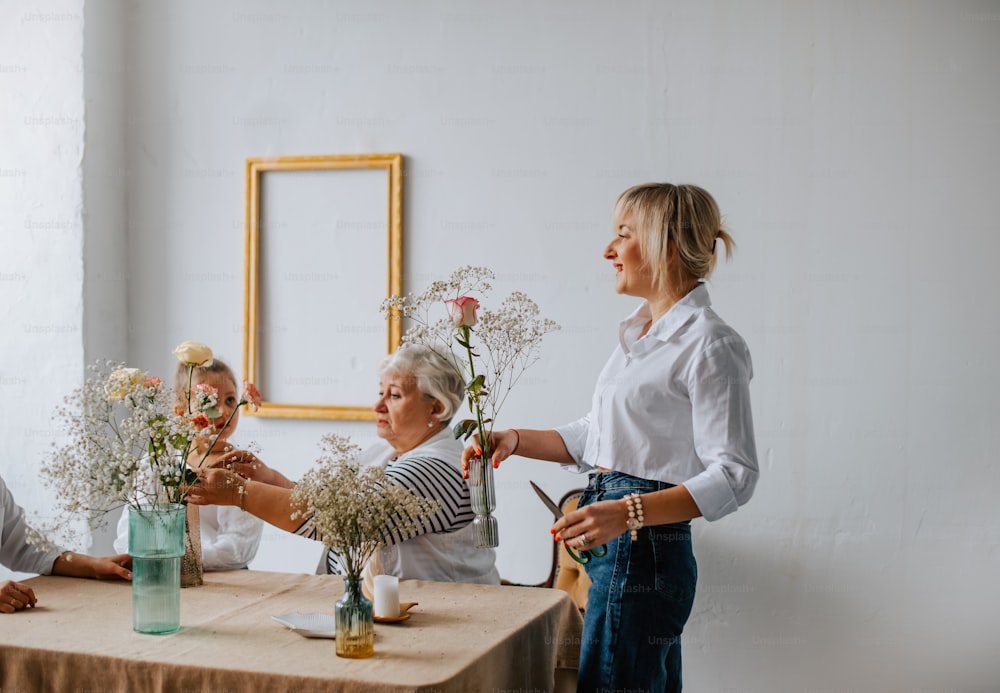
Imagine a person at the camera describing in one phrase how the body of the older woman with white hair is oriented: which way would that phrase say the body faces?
to the viewer's left

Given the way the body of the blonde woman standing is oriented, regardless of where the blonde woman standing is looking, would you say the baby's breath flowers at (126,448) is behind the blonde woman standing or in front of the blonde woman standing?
in front

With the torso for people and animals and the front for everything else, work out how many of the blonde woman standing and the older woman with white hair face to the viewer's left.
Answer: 2

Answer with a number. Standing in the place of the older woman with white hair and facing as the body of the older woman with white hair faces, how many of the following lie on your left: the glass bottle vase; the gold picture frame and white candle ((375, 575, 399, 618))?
2

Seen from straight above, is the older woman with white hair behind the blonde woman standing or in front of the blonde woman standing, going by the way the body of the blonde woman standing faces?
in front

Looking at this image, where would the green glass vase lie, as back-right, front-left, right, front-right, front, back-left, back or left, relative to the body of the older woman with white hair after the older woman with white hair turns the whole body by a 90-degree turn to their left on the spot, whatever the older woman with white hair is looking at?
front-right

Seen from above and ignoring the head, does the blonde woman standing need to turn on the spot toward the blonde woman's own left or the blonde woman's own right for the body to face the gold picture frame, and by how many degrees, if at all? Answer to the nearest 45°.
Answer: approximately 45° to the blonde woman's own right

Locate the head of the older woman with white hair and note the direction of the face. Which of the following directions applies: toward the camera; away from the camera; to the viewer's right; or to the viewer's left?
to the viewer's left

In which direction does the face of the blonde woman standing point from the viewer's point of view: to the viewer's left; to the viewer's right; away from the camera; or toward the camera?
to the viewer's left

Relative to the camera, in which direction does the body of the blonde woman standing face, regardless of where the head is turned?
to the viewer's left
